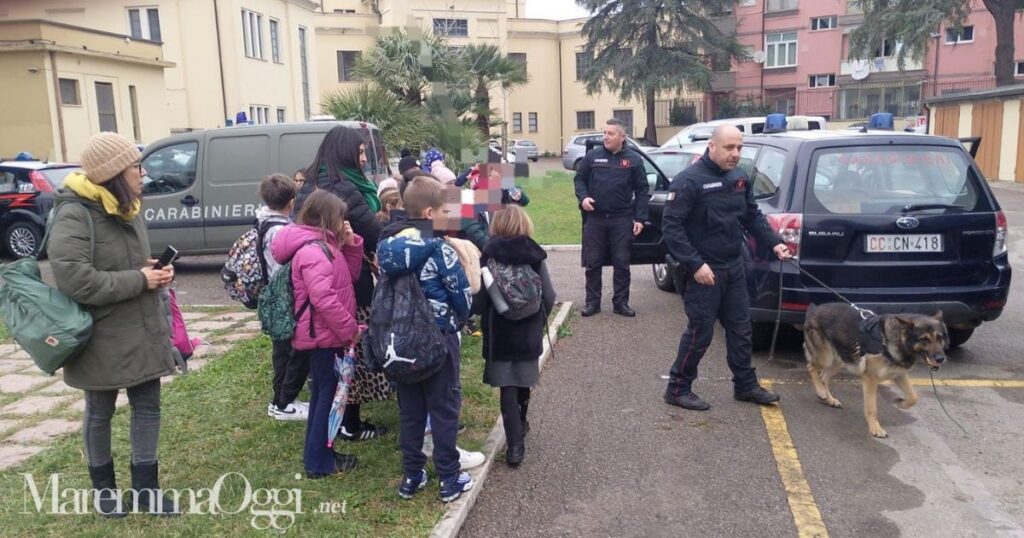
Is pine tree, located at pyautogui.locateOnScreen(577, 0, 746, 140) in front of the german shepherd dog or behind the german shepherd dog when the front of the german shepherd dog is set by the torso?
behind

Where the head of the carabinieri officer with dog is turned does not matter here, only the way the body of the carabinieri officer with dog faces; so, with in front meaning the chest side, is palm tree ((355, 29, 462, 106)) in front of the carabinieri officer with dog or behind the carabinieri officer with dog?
behind

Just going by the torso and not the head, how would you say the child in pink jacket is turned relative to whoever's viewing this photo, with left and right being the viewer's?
facing to the right of the viewer

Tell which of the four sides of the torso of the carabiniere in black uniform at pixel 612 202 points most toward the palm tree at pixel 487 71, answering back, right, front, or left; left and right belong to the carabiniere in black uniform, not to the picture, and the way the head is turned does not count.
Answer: back

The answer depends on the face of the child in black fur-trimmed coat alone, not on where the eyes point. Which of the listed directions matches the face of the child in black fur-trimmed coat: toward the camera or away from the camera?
away from the camera

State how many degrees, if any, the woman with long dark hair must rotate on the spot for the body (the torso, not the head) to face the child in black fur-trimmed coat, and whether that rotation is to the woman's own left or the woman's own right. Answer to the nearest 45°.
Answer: approximately 45° to the woman's own right

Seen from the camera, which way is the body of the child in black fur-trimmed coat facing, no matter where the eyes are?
away from the camera

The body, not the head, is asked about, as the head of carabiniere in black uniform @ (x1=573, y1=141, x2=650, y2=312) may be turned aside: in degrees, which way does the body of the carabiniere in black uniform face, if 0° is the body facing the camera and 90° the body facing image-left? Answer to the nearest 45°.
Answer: approximately 0°

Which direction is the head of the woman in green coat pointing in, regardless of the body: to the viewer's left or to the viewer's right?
to the viewer's right

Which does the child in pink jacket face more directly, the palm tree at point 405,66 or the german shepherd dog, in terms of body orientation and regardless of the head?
the german shepherd dog

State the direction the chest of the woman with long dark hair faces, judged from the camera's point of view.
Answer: to the viewer's right

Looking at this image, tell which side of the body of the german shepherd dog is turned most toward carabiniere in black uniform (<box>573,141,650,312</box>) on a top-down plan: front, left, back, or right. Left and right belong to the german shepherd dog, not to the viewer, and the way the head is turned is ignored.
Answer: back
